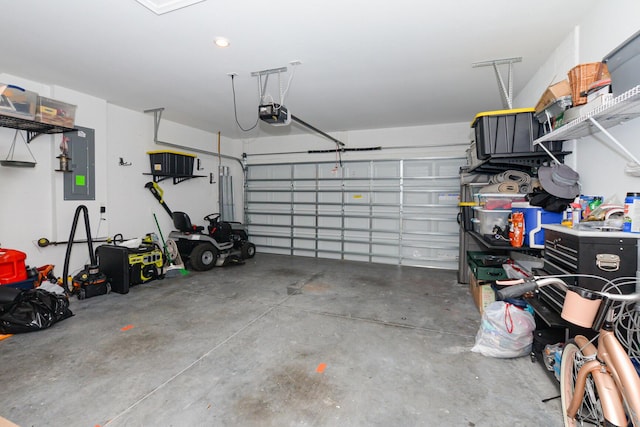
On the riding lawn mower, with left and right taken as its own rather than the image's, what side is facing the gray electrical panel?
back

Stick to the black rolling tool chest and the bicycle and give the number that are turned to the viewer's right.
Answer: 0

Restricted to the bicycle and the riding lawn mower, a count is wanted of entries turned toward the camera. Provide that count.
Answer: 0

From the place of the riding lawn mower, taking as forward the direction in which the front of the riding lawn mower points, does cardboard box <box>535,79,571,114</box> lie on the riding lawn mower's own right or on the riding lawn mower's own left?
on the riding lawn mower's own right

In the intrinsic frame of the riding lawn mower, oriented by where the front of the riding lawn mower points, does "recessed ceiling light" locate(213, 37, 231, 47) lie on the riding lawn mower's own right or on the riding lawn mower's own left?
on the riding lawn mower's own right

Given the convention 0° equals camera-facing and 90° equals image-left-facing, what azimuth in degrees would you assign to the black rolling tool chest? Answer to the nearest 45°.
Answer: approximately 45°

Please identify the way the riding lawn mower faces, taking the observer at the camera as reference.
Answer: facing away from the viewer and to the right of the viewer

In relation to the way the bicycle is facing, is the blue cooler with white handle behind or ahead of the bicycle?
ahead

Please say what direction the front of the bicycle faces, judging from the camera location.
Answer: facing away from the viewer and to the left of the viewer
